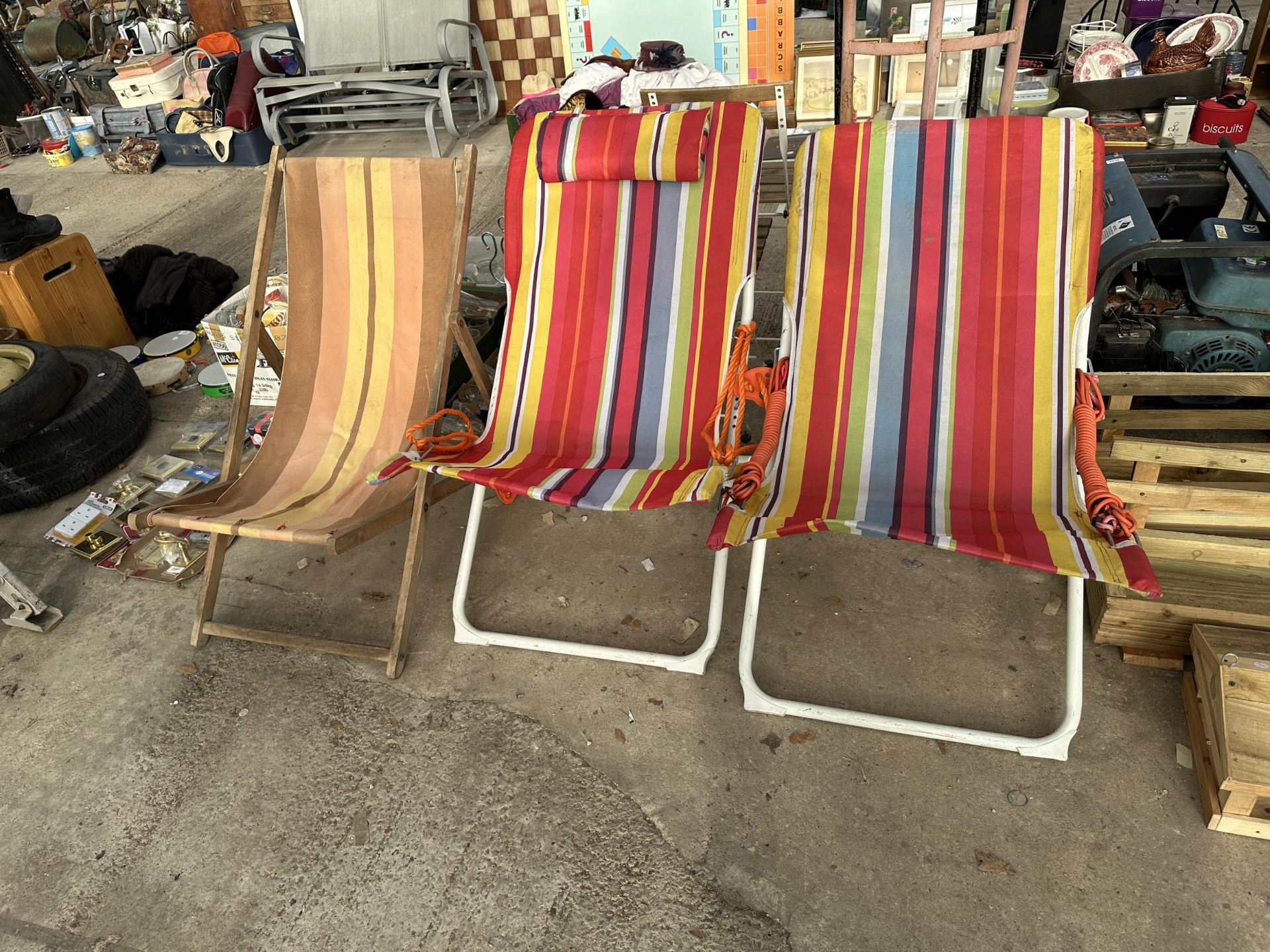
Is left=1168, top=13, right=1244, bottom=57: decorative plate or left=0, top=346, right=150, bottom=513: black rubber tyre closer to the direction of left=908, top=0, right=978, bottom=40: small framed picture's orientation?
the black rubber tyre

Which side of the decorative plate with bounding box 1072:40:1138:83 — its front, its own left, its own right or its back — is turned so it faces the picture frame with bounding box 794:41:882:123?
right

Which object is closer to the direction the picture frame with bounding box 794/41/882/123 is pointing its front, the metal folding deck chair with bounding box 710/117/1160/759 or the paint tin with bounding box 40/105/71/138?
the metal folding deck chair

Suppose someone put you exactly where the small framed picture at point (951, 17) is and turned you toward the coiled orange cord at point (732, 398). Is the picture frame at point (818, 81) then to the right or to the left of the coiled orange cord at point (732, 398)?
right

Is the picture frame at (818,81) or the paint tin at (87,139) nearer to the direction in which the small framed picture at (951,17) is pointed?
the picture frame

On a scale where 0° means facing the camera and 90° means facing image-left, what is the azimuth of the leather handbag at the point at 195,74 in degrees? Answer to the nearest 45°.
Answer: approximately 0°

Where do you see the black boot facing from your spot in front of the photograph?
facing to the right of the viewer

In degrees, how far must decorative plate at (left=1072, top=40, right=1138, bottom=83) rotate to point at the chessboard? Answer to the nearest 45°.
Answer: approximately 90° to its right

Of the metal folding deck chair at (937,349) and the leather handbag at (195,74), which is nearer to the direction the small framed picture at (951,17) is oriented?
the metal folding deck chair

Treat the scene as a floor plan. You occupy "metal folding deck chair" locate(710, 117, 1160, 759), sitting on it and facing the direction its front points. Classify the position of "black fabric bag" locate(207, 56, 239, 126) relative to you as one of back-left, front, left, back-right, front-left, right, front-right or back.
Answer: back-right
